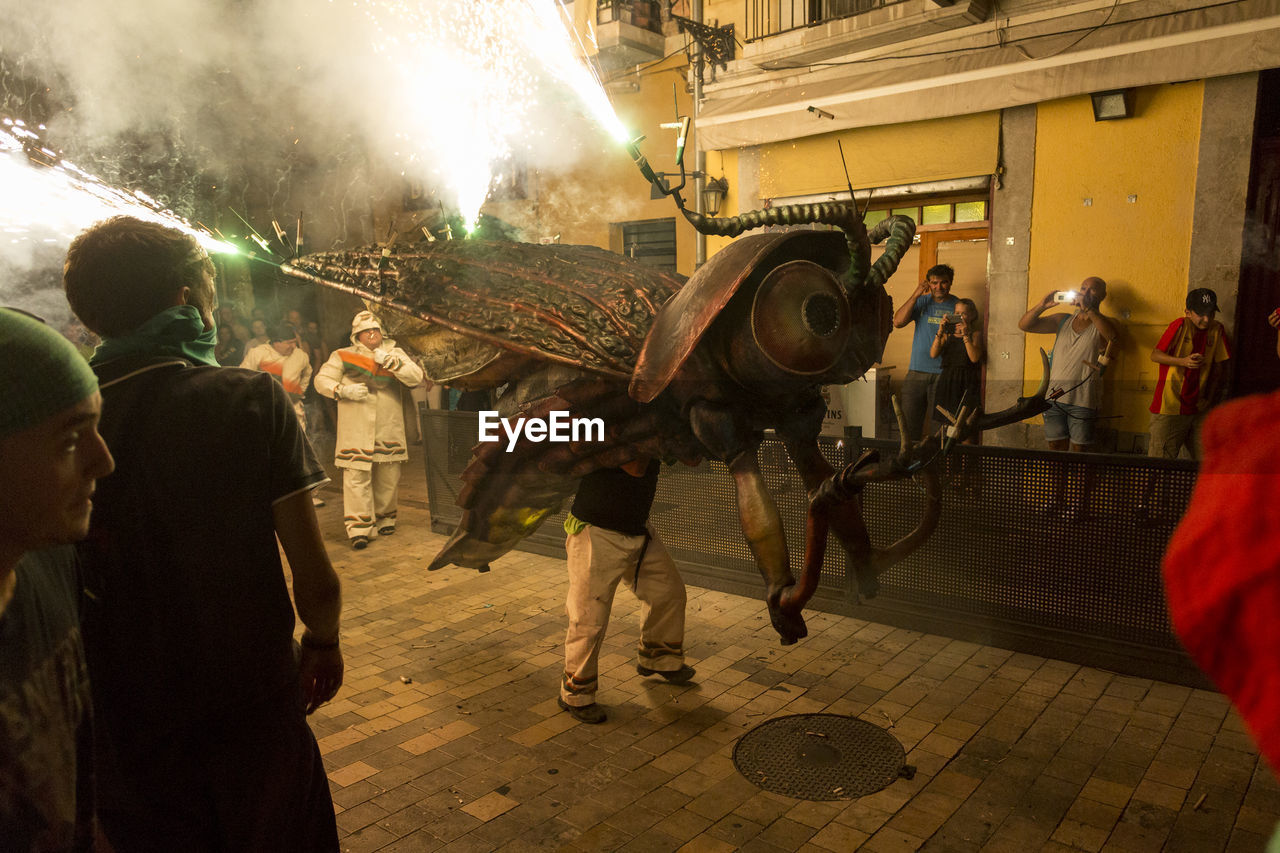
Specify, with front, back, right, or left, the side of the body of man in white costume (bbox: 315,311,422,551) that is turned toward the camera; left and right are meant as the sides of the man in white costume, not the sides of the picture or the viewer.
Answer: front

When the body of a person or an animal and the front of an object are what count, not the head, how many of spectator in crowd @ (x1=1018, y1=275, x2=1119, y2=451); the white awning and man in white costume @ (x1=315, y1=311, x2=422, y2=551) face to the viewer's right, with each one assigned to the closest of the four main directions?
0

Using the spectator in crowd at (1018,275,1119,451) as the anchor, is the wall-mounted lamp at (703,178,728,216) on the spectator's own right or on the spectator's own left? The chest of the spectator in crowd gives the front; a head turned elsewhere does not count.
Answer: on the spectator's own right

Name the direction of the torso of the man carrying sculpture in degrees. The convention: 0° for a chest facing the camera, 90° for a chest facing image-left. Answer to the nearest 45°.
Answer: approximately 315°

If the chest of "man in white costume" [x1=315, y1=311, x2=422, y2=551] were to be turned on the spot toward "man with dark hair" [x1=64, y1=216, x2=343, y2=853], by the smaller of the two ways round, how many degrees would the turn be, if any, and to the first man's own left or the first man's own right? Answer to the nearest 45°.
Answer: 0° — they already face them

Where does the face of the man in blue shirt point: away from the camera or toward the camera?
toward the camera

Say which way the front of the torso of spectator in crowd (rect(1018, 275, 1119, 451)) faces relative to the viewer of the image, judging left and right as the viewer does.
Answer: facing the viewer and to the left of the viewer

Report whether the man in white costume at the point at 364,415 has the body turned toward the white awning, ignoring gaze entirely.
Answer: no

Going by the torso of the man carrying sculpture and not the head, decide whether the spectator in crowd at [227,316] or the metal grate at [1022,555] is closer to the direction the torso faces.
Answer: the metal grate

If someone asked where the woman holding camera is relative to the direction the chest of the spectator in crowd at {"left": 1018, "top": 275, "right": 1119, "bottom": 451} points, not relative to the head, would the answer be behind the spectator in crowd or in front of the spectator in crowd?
in front

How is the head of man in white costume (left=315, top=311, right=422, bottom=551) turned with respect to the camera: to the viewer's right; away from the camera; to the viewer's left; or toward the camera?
toward the camera

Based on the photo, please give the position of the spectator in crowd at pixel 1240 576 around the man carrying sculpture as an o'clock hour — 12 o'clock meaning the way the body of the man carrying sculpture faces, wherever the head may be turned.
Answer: The spectator in crowd is roughly at 1 o'clock from the man carrying sculpture.

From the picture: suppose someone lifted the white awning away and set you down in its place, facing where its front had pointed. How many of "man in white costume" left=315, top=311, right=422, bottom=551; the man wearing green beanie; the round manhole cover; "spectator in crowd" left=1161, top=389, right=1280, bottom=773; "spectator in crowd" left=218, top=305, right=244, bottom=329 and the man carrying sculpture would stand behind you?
0

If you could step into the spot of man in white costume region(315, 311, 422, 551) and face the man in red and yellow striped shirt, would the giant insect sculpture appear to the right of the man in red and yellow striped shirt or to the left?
right

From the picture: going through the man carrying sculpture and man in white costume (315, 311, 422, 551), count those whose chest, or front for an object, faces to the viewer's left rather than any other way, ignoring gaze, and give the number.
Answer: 0

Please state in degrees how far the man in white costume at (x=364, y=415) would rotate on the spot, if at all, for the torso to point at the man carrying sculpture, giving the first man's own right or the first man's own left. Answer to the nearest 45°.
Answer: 0° — they already face them

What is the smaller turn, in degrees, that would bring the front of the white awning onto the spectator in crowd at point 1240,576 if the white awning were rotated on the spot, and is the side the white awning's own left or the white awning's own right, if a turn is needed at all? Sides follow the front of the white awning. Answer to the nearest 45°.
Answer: approximately 45° to the white awning's own left

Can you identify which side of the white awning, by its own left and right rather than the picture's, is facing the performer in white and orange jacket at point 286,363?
right

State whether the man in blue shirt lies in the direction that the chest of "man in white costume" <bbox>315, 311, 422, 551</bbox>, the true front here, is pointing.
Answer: no
